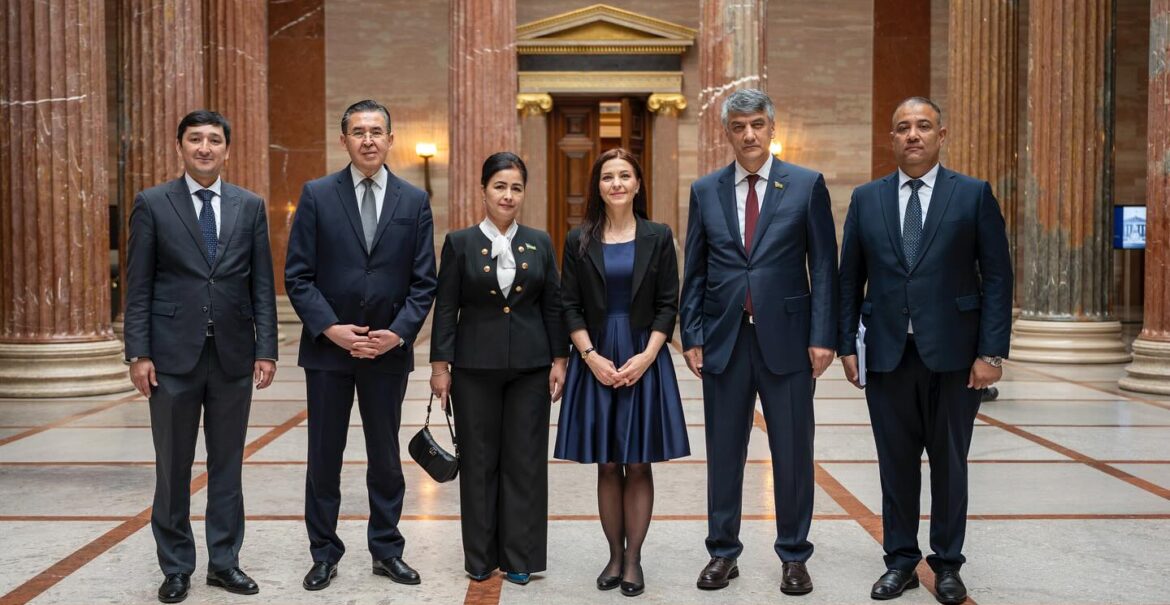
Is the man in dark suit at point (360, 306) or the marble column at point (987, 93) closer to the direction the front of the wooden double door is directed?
the man in dark suit

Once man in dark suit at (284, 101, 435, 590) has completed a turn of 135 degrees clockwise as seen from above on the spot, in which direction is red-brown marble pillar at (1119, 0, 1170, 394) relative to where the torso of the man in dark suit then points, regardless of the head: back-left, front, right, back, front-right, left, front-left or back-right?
right

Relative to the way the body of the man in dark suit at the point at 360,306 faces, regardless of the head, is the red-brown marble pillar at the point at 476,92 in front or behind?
behind

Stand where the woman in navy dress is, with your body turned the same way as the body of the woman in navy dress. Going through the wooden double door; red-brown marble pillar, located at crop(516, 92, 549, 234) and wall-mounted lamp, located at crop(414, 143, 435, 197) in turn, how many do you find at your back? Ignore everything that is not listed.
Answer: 3

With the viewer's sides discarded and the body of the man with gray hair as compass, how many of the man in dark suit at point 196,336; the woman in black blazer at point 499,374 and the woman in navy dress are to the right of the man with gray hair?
3

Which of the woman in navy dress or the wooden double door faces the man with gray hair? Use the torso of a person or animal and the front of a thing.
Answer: the wooden double door

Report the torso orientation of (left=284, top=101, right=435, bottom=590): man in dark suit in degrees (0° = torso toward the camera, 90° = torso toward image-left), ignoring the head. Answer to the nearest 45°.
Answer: approximately 0°

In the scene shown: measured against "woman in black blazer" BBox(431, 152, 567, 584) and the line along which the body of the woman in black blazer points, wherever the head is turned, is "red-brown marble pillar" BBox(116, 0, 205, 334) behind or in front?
behind

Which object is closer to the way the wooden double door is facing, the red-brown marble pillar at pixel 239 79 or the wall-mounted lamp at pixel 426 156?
the red-brown marble pillar

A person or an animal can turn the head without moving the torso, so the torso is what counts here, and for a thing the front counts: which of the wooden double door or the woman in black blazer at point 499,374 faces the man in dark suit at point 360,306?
the wooden double door

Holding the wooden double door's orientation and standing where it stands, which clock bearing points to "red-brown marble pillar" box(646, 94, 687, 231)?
The red-brown marble pillar is roughly at 9 o'clock from the wooden double door.
